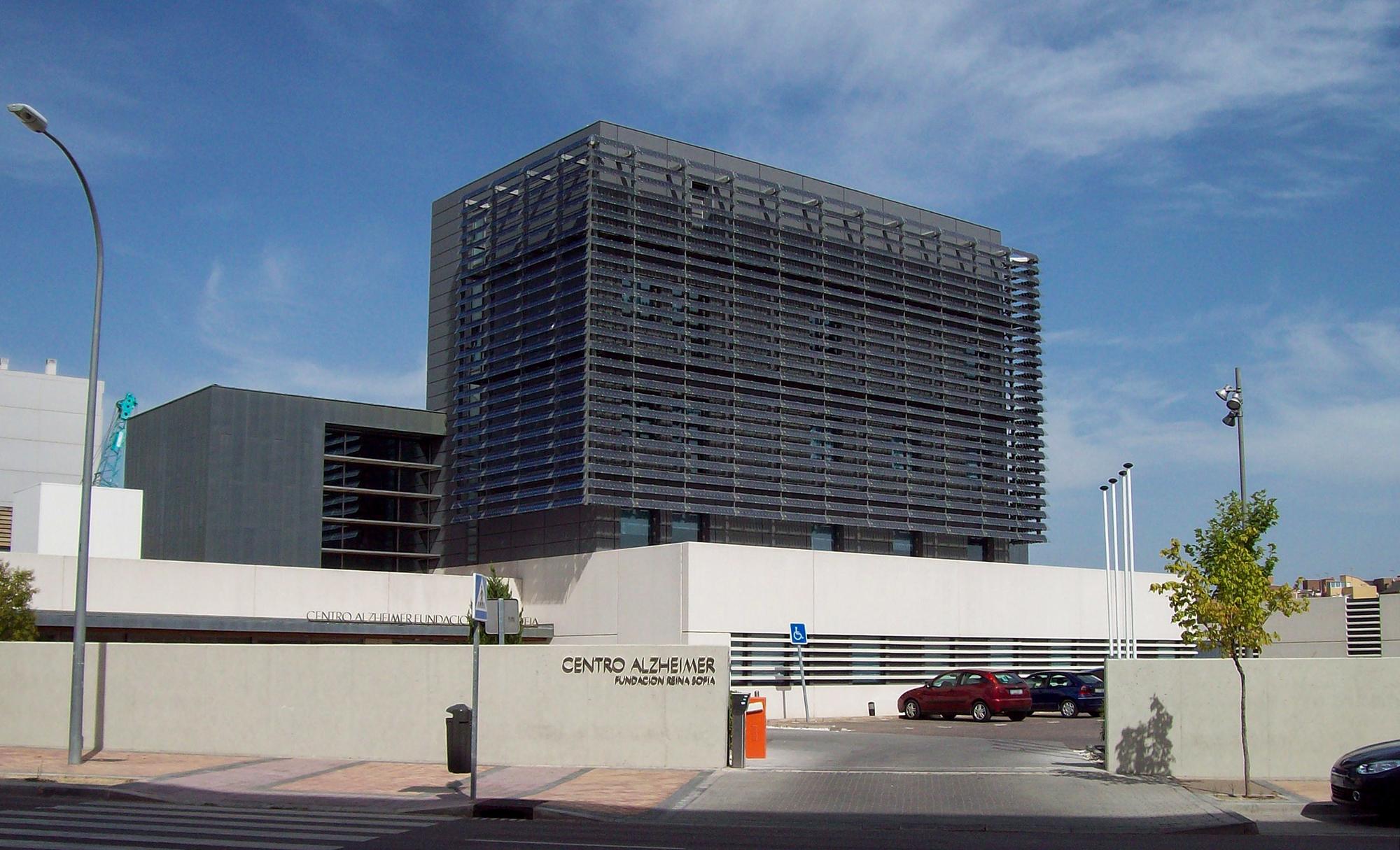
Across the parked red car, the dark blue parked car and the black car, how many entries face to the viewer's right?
0

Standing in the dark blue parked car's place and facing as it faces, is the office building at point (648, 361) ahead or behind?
ahead

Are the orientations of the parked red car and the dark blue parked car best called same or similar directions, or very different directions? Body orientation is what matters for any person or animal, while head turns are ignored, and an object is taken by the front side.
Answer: same or similar directions

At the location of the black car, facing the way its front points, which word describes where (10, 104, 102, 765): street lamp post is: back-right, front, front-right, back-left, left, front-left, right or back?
front-right

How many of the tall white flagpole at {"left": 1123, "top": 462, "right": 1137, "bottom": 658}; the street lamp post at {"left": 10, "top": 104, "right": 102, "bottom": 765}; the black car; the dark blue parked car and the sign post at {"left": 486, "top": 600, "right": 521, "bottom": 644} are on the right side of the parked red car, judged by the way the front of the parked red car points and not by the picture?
2

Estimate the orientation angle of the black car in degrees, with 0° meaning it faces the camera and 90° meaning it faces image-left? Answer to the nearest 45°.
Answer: approximately 45°

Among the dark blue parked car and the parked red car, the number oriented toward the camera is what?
0

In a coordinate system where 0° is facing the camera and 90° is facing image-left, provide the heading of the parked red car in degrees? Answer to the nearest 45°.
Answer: approximately 135°

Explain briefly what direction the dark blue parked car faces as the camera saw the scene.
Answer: facing away from the viewer and to the left of the viewer
